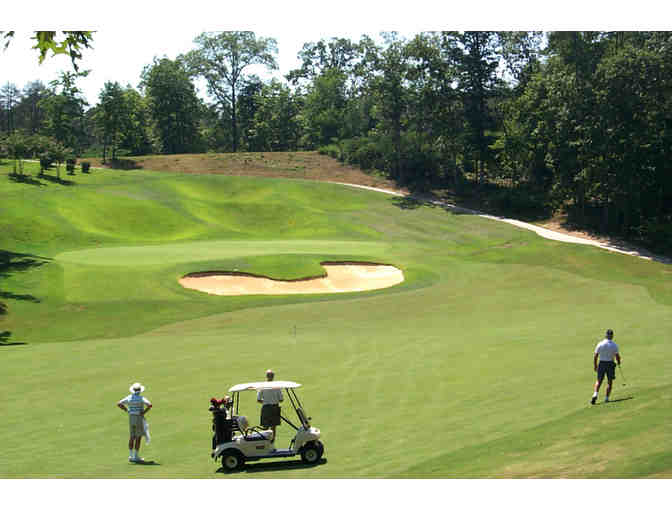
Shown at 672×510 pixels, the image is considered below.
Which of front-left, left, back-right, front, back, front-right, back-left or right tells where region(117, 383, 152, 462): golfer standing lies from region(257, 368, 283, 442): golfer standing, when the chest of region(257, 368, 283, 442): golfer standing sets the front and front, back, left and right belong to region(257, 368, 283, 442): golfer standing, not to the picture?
left

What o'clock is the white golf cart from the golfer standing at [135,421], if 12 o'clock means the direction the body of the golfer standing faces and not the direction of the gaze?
The white golf cart is roughly at 4 o'clock from the golfer standing.

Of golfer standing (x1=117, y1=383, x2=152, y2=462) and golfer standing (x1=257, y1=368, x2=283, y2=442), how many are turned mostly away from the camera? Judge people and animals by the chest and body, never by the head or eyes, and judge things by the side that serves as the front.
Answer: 2

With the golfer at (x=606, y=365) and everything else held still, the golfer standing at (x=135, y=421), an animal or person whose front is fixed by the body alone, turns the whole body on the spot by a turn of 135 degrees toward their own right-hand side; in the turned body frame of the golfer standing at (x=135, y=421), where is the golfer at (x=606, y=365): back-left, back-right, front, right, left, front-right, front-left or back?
front-left

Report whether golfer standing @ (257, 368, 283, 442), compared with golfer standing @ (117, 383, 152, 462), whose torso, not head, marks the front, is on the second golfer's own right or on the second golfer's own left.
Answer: on the second golfer's own right

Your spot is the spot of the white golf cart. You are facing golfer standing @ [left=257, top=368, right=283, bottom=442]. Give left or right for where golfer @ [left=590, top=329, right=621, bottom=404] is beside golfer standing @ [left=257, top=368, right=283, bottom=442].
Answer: right

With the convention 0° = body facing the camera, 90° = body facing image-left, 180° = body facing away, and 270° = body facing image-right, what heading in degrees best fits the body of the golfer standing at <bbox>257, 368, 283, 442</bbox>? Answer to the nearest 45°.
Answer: approximately 180°

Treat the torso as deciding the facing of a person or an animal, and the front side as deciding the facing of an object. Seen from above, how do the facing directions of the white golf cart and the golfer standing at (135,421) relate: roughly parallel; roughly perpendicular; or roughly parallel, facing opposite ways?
roughly perpendicular

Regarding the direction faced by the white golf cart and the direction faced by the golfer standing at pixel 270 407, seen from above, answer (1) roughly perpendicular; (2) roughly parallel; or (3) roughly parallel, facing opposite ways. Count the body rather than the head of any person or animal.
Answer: roughly perpendicular

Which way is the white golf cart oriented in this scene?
to the viewer's right

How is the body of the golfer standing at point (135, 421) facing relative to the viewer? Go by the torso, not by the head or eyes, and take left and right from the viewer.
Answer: facing away from the viewer

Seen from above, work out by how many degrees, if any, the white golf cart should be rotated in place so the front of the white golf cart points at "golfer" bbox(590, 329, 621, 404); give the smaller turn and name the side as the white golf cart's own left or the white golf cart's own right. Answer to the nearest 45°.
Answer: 0° — it already faces them

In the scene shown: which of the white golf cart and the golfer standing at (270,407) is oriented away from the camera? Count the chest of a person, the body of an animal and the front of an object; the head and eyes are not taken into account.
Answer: the golfer standing
